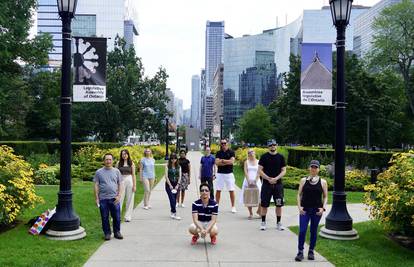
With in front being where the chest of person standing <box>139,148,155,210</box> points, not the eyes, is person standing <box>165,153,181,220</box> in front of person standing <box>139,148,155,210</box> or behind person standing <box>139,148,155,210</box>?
in front

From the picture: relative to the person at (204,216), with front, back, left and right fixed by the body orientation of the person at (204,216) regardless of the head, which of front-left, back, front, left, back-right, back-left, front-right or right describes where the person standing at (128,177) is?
back-right

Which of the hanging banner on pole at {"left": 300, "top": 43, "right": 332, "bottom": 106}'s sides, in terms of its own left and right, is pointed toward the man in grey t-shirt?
right

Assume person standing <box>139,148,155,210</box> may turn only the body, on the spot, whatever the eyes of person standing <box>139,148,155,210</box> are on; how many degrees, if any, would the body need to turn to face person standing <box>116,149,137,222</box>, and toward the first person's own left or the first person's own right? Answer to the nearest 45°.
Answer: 0° — they already face them

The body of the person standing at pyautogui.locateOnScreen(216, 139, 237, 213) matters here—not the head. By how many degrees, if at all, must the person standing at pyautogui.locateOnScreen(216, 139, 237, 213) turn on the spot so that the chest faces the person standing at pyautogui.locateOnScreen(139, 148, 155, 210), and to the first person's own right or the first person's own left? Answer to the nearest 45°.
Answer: approximately 90° to the first person's own right

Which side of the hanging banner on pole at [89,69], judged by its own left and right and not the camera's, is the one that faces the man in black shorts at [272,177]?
left

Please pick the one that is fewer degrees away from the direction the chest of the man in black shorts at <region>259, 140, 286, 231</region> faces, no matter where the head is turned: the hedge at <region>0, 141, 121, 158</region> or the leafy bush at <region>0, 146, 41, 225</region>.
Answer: the leafy bush

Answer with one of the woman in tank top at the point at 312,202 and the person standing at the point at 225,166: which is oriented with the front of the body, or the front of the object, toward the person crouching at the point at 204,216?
the person standing at the point at 225,166

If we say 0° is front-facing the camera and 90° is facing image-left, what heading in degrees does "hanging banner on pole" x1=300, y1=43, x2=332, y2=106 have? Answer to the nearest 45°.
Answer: approximately 0°
